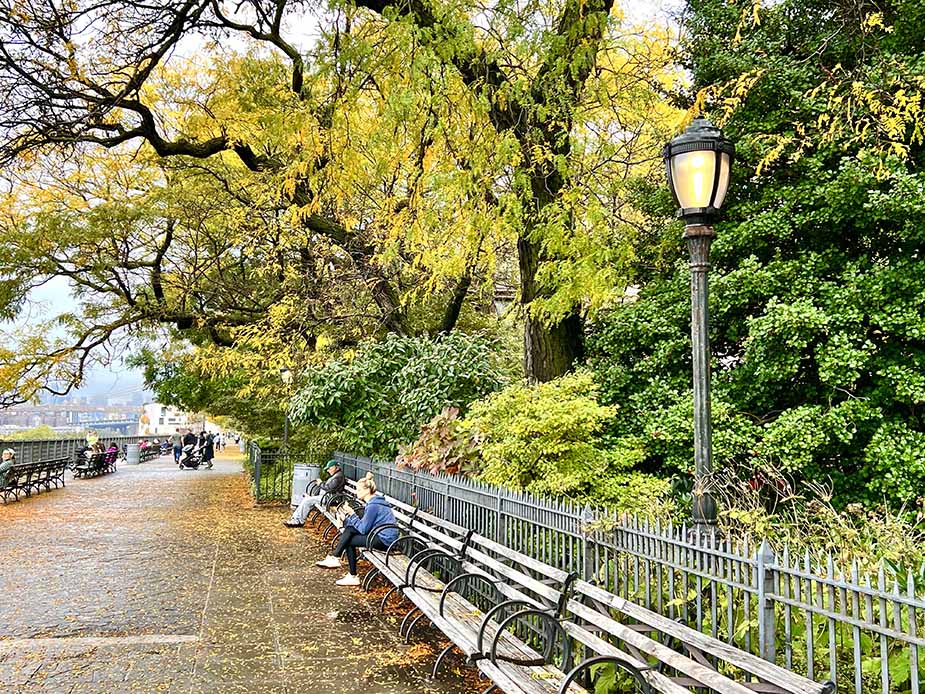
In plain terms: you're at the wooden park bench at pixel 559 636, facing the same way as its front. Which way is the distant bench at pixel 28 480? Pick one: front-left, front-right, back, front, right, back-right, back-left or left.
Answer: right

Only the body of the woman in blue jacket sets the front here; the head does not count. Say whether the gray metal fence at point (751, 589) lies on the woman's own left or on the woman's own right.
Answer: on the woman's own left

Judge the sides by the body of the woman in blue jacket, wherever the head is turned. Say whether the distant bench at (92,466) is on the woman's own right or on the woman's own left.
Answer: on the woman's own right

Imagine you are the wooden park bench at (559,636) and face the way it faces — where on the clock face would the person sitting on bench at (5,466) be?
The person sitting on bench is roughly at 3 o'clock from the wooden park bench.

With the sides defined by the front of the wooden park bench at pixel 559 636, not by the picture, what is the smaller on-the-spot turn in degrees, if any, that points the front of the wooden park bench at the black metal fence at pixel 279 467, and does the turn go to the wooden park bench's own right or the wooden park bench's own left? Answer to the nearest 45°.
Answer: approximately 90° to the wooden park bench's own right

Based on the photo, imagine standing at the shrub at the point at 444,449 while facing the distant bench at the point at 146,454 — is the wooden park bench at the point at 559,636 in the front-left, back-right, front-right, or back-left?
back-left

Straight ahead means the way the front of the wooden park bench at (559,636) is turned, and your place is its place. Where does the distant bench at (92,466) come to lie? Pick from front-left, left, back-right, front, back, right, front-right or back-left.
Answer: right

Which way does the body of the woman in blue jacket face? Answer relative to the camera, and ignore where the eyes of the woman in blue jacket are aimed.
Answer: to the viewer's left

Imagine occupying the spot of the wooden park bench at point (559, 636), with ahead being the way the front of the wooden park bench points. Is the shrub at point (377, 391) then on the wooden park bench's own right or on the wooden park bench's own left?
on the wooden park bench's own right

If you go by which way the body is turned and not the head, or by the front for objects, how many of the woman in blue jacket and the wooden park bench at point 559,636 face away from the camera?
0

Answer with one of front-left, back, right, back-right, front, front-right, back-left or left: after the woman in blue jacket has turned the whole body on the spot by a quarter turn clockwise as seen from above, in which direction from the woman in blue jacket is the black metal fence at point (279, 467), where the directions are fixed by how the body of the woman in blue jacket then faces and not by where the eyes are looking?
front

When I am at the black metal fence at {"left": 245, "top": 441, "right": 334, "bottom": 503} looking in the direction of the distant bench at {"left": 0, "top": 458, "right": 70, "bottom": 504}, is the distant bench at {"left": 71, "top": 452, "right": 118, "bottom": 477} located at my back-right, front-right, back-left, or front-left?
front-right

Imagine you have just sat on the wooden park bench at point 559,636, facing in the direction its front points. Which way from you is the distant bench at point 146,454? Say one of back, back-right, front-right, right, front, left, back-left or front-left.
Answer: right
